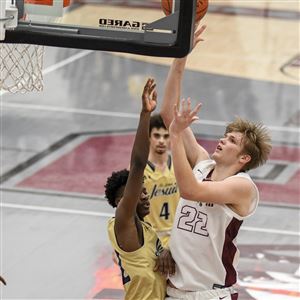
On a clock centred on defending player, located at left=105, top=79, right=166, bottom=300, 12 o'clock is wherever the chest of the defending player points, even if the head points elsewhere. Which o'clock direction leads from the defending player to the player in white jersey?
The player in white jersey is roughly at 12 o'clock from the defending player.

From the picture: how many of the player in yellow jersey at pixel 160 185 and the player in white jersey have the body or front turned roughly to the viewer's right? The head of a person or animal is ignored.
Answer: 0

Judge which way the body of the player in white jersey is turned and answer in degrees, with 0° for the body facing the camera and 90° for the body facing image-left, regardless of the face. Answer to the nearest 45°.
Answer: approximately 45°

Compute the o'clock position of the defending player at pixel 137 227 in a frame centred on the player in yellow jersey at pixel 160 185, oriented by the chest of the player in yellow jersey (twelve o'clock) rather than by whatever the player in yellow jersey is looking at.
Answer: The defending player is roughly at 12 o'clock from the player in yellow jersey.

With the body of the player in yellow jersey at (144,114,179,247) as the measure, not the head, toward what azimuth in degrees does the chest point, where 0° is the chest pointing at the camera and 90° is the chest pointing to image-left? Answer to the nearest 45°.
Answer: approximately 0°

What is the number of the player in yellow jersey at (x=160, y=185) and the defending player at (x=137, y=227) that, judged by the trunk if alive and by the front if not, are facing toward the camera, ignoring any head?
1

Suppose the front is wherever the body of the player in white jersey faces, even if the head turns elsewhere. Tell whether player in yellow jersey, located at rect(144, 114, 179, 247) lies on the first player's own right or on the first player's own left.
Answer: on the first player's own right

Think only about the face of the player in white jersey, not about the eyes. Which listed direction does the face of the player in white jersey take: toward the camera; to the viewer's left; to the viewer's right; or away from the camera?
to the viewer's left

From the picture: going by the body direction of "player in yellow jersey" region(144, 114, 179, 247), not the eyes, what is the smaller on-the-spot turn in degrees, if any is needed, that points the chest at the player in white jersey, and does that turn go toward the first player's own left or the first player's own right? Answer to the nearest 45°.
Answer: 0° — they already face them

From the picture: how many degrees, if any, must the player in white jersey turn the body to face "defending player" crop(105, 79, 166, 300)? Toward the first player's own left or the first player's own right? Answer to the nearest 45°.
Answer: approximately 45° to the first player's own right

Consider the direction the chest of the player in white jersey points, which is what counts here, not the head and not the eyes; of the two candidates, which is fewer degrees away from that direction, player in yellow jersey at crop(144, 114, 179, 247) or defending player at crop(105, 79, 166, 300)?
the defending player

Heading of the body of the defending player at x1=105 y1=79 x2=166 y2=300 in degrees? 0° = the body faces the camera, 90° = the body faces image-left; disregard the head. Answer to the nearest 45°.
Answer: approximately 270°
